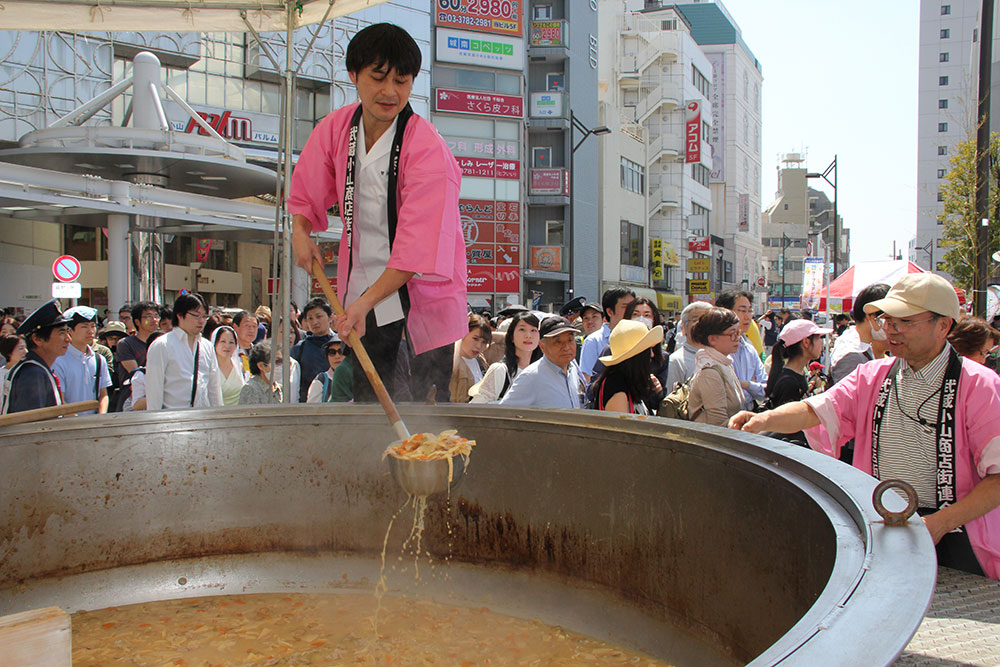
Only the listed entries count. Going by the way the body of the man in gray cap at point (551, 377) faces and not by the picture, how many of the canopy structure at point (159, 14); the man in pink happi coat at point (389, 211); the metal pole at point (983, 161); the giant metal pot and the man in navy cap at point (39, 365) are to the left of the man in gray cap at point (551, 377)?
1

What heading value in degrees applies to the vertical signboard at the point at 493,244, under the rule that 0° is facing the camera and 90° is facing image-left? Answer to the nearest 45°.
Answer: approximately 0°

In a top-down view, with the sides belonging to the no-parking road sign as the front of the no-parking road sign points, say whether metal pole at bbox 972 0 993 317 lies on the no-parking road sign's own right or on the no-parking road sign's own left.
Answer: on the no-parking road sign's own left

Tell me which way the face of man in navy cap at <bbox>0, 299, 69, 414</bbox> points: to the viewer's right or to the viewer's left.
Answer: to the viewer's right

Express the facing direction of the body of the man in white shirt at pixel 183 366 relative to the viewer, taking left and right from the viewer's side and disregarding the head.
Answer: facing the viewer and to the right of the viewer

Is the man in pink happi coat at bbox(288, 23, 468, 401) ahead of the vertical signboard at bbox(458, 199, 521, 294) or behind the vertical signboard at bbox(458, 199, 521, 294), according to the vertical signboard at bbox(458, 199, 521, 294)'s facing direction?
ahead

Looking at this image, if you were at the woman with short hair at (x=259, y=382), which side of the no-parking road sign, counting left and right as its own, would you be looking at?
front

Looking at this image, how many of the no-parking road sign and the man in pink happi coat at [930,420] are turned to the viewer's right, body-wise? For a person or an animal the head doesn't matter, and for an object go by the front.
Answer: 0

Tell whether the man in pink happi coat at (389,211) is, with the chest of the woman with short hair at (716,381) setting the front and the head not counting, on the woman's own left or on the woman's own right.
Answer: on the woman's own right

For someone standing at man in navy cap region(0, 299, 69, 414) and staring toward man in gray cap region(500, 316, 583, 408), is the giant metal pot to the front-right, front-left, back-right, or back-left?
front-right

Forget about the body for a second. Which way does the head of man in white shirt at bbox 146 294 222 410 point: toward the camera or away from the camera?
toward the camera
